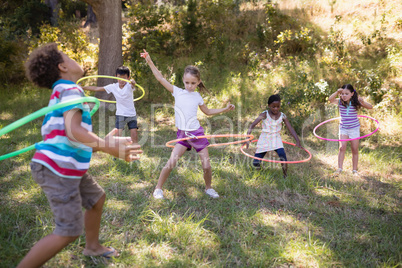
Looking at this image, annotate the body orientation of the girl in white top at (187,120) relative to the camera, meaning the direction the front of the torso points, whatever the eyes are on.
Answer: toward the camera

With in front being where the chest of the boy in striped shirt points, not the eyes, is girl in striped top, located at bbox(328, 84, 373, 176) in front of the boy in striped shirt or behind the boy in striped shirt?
in front

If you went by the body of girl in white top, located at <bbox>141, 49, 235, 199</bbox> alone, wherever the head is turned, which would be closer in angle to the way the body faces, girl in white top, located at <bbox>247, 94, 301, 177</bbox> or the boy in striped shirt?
the boy in striped shirt

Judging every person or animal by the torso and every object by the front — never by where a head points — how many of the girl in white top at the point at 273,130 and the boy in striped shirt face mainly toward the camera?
1

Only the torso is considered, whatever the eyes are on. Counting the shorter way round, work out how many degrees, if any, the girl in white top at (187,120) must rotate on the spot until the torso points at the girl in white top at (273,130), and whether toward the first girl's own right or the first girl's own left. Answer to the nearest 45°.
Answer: approximately 135° to the first girl's own left

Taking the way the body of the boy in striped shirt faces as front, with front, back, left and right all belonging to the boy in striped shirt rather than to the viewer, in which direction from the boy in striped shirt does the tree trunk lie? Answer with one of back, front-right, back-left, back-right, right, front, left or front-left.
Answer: left

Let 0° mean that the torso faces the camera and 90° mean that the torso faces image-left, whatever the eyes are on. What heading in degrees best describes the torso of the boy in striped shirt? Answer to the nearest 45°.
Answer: approximately 270°

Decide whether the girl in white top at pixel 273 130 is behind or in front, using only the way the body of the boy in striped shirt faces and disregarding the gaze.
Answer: in front

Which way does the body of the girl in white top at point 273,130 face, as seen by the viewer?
toward the camera

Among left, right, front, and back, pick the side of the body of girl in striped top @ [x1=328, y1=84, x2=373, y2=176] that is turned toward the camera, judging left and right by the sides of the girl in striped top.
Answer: front

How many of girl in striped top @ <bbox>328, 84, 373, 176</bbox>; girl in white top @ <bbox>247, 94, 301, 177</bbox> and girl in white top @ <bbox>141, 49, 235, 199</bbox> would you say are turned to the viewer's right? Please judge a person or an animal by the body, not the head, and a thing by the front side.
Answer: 0
